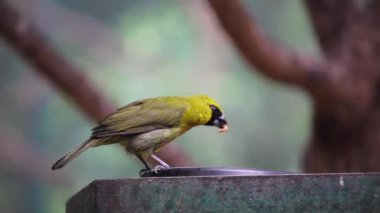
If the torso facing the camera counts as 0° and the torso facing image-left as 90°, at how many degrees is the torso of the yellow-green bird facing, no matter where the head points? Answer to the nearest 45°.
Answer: approximately 270°

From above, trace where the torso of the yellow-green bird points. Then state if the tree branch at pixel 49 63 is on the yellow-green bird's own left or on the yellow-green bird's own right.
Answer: on the yellow-green bird's own left
